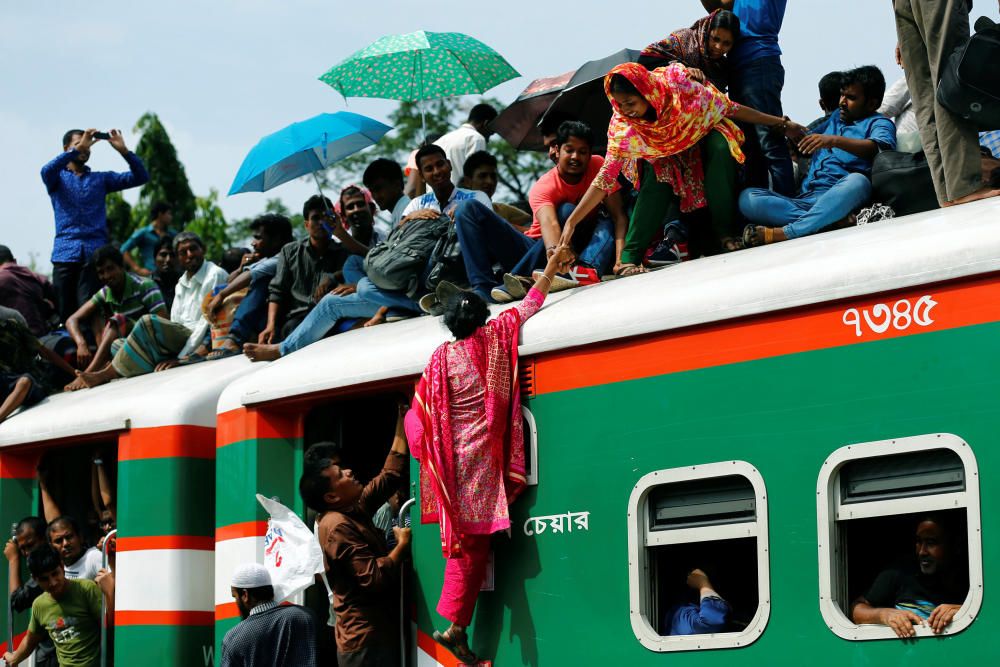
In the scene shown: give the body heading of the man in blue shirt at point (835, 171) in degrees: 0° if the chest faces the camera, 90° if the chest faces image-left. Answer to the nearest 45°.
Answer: approximately 45°

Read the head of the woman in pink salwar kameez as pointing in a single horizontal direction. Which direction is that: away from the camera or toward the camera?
away from the camera

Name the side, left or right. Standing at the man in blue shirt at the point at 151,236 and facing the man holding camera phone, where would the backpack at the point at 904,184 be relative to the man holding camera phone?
left

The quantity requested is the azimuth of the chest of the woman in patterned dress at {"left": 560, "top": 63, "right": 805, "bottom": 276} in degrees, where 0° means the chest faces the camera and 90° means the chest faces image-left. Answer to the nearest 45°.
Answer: approximately 45°

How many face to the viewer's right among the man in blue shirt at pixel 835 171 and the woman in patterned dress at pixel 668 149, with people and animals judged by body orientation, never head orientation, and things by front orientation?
0

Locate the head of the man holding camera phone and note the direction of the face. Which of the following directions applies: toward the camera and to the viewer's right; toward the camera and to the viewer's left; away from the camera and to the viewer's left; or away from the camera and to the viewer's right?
toward the camera and to the viewer's right

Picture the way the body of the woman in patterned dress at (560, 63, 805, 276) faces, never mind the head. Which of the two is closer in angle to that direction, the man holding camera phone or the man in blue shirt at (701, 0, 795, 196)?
the man holding camera phone

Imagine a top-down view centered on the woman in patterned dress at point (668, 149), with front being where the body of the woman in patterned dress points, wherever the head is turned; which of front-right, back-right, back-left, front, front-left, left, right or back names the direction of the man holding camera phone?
right
